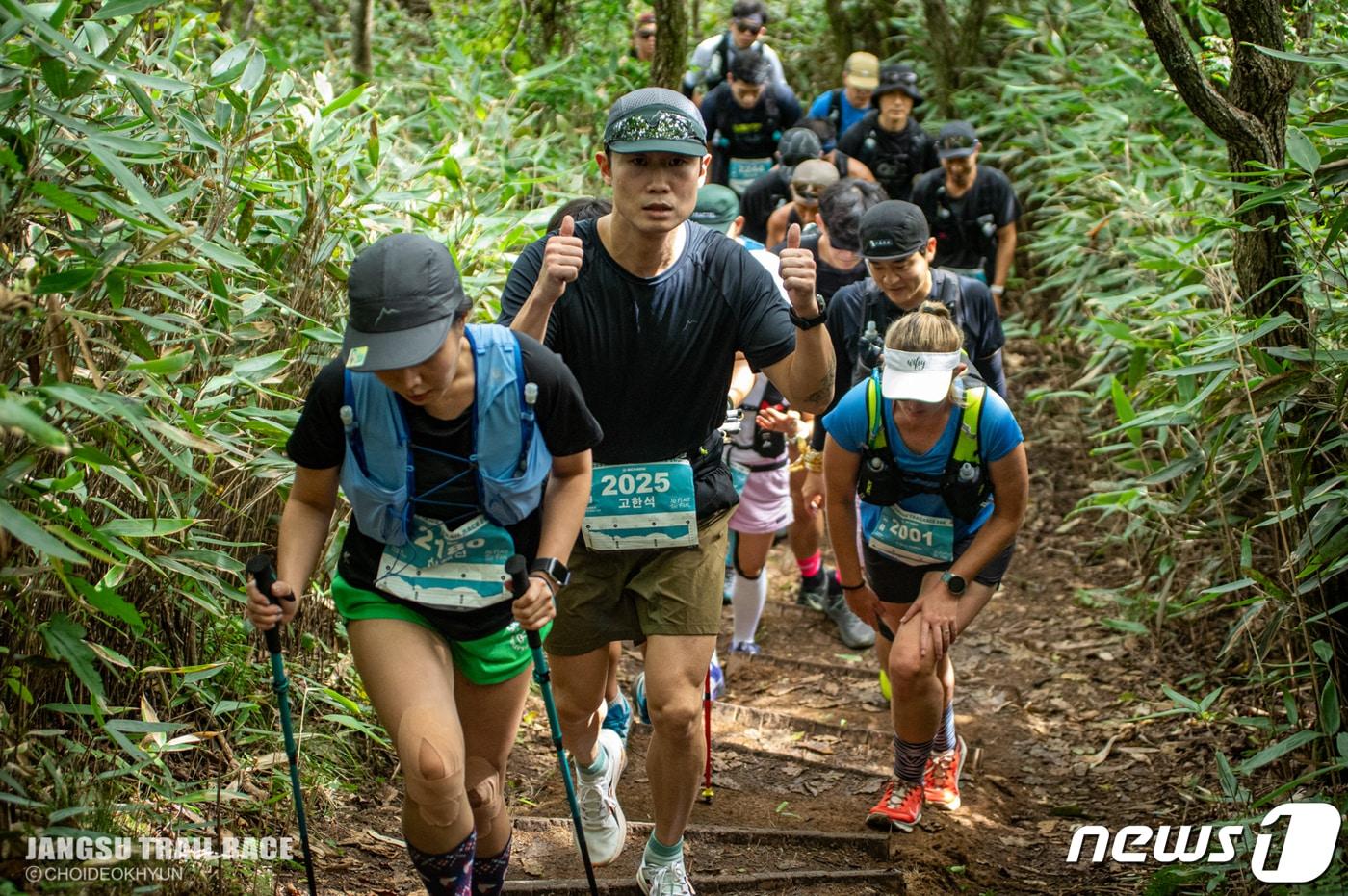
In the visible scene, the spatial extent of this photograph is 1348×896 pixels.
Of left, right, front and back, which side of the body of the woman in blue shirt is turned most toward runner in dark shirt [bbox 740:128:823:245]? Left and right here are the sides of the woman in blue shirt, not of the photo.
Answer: back

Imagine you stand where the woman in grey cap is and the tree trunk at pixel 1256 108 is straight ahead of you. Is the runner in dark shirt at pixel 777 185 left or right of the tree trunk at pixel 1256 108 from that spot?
left

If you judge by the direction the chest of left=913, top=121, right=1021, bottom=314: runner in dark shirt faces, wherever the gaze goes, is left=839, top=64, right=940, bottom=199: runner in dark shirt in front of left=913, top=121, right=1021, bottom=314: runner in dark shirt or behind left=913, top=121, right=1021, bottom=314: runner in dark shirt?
behind

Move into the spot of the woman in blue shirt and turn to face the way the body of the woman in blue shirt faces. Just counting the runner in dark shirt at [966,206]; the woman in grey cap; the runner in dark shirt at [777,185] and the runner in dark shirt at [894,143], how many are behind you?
3

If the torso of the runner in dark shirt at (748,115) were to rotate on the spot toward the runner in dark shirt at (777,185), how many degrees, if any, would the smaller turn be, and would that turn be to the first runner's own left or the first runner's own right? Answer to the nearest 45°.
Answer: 0° — they already face them
